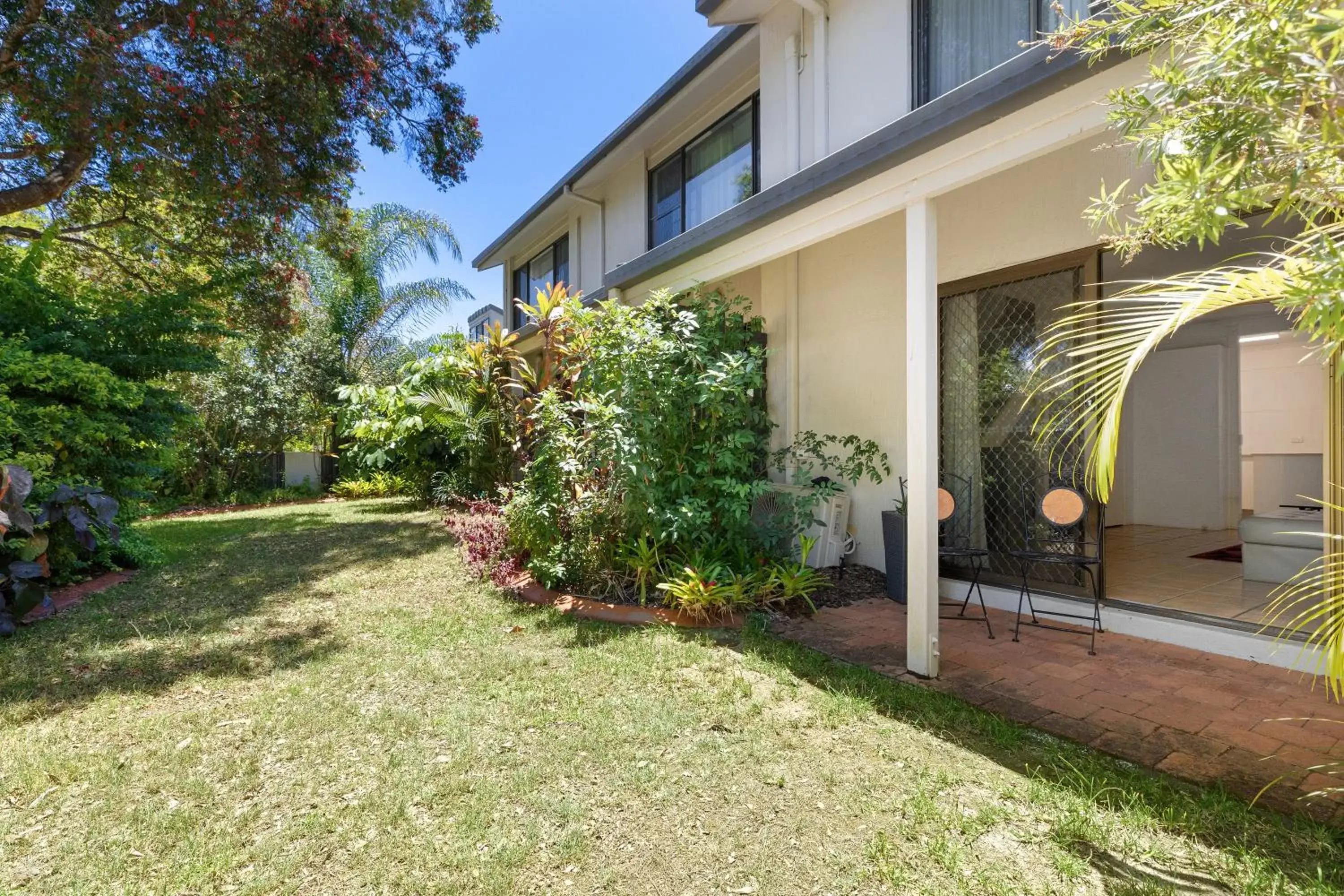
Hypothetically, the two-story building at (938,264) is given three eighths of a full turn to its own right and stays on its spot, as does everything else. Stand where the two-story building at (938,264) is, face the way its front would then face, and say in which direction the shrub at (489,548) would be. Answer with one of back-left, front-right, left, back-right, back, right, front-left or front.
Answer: left

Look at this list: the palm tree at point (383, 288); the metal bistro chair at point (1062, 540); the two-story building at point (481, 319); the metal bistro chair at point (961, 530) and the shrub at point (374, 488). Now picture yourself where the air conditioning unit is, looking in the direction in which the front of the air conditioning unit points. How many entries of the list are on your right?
3

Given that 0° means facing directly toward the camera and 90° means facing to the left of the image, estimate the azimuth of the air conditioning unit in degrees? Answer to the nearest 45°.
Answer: approximately 45°

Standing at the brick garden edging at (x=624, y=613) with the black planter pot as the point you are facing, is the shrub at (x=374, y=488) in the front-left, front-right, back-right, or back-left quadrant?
back-left

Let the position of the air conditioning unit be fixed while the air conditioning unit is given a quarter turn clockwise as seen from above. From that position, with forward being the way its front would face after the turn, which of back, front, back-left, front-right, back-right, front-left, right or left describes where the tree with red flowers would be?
front-left

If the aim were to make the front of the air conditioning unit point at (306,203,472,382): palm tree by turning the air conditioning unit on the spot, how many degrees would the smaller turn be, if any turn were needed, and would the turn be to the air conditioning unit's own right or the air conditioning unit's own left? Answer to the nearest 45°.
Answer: approximately 90° to the air conditioning unit's own right

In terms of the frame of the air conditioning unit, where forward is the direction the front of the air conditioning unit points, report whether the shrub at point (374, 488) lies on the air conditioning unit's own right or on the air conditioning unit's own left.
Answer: on the air conditioning unit's own right

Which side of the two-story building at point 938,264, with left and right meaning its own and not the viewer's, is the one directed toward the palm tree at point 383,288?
right

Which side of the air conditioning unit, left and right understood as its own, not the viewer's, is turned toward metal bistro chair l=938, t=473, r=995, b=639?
left

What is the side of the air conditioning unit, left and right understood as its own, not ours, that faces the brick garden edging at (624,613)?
front

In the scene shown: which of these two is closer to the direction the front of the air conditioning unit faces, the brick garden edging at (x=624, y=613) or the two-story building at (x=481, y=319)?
the brick garden edging

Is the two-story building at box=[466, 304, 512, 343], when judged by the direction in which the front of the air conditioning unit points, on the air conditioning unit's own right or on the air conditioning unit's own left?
on the air conditioning unit's own right

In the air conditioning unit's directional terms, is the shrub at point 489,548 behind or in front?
in front
